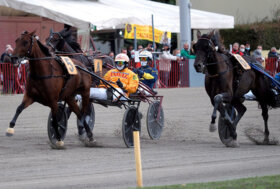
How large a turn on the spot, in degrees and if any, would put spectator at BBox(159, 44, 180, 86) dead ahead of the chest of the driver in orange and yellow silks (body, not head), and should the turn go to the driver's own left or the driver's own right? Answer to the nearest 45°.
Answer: approximately 135° to the driver's own right

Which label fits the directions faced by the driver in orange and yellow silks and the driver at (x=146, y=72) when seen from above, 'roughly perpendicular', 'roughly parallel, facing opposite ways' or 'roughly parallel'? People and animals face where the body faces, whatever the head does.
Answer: roughly parallel

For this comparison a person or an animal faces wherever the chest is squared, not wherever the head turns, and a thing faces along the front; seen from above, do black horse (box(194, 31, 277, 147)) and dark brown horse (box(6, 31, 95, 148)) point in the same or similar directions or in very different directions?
same or similar directions

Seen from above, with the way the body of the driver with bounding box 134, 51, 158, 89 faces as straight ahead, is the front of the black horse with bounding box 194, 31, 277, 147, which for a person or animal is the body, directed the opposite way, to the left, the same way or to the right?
the same way

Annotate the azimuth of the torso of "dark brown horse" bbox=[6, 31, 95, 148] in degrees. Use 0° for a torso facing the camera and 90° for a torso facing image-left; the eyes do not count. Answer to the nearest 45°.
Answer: approximately 45°

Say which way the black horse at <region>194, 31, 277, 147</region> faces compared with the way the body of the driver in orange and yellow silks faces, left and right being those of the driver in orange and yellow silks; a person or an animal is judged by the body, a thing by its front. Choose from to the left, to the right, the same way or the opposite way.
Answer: the same way

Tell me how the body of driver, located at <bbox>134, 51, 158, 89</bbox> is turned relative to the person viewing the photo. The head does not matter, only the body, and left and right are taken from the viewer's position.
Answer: facing the viewer and to the left of the viewer

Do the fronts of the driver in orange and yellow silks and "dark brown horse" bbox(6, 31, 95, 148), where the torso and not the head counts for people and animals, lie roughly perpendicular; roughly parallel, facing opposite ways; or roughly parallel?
roughly parallel

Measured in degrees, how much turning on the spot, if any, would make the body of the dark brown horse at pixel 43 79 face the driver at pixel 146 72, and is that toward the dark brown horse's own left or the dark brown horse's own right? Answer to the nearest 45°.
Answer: approximately 180°

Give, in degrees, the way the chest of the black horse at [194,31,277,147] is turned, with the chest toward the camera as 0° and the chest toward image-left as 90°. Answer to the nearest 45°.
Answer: approximately 45°

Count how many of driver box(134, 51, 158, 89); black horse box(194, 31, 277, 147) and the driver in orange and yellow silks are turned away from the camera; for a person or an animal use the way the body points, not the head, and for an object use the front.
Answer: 0

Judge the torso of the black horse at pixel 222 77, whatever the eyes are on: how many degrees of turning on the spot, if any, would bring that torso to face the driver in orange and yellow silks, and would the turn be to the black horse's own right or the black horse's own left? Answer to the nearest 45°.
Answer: approximately 45° to the black horse's own right

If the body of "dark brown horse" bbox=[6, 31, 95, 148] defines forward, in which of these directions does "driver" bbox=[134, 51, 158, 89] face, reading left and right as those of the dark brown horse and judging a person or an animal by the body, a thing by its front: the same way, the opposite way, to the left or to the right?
the same way
